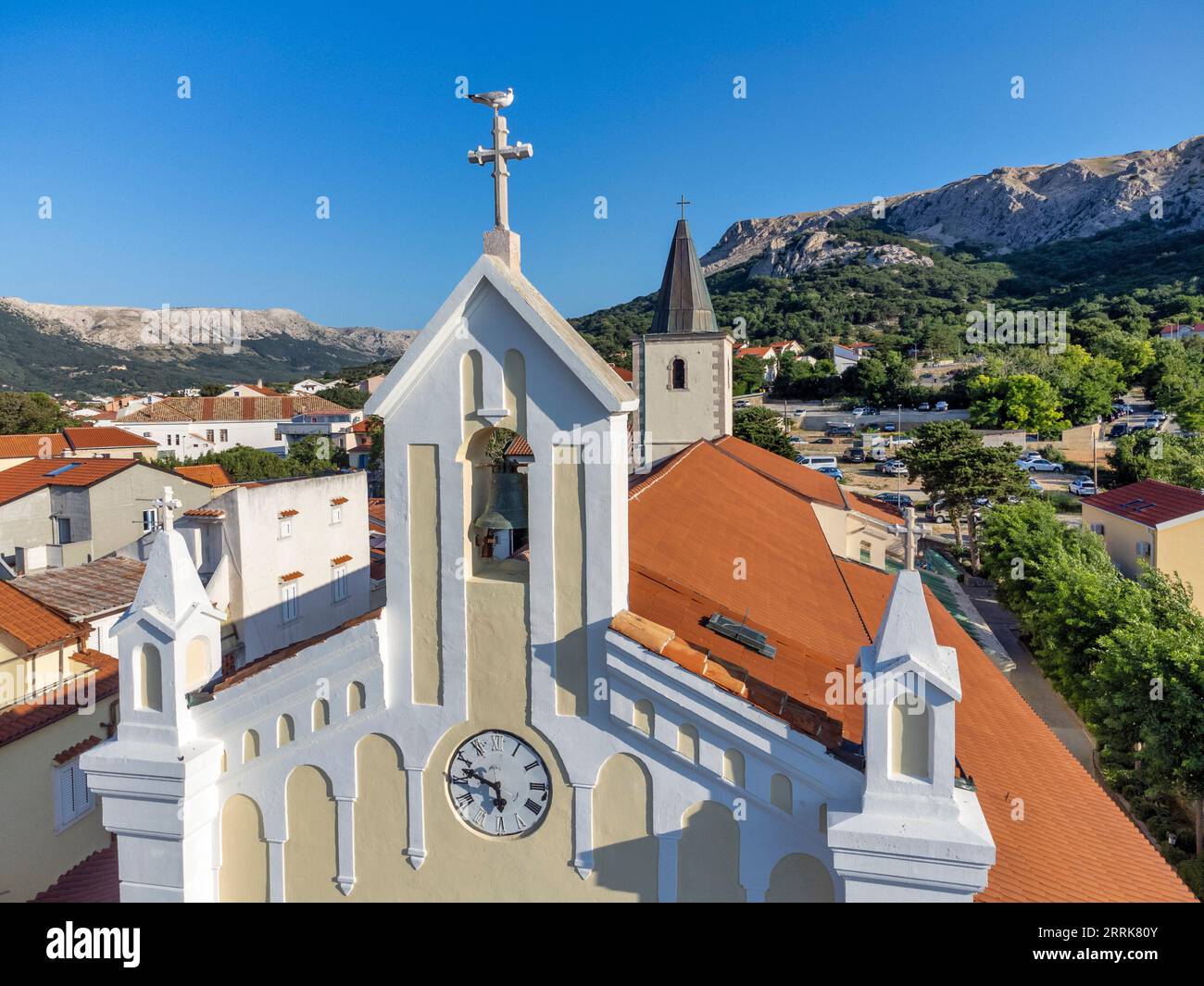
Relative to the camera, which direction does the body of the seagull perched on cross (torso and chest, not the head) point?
to the viewer's right

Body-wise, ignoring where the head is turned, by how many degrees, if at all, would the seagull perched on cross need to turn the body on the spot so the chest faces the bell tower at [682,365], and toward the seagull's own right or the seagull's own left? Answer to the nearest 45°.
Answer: approximately 90° to the seagull's own left

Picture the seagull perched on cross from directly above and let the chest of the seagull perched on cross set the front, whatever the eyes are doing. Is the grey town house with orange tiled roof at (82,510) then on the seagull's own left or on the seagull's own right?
on the seagull's own left

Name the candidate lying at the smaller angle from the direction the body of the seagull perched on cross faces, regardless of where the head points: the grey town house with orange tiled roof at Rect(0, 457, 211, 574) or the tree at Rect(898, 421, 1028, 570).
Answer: the tree

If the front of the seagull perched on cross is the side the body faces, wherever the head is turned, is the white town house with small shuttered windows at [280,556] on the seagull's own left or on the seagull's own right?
on the seagull's own left

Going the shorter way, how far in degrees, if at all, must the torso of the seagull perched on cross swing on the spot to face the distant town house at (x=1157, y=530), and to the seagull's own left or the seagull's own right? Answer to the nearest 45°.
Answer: approximately 45° to the seagull's own left

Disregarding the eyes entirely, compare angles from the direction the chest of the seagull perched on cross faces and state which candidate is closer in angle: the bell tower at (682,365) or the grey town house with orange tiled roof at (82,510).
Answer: the bell tower
